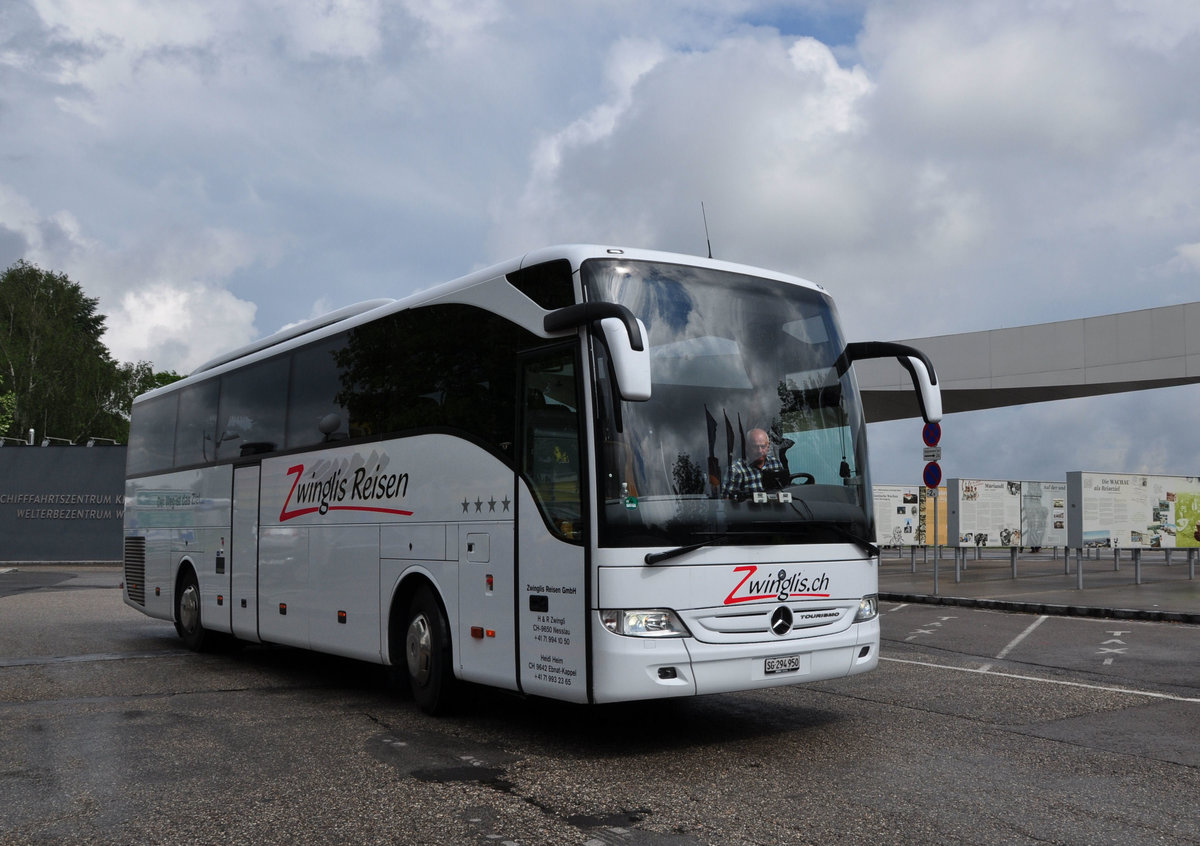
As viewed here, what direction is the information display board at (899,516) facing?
toward the camera

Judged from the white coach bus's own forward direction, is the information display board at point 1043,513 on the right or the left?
on its left

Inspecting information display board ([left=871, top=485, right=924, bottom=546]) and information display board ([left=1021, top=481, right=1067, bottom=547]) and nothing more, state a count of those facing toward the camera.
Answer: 2

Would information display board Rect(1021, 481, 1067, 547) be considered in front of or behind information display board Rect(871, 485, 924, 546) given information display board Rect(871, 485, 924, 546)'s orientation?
in front

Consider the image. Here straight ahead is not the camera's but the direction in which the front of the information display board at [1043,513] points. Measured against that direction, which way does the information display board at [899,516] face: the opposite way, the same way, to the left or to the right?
the same way

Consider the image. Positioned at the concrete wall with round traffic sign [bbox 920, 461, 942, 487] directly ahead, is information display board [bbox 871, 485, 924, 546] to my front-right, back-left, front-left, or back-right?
front-left

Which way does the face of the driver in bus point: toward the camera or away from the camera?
toward the camera

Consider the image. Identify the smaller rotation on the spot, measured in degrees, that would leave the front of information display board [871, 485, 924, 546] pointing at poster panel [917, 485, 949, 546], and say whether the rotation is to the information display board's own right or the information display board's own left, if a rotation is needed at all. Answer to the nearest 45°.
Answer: approximately 135° to the information display board's own left

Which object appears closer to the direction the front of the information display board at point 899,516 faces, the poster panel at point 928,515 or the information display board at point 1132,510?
the information display board

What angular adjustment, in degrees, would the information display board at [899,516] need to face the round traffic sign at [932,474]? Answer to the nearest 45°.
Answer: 0° — it already faces it

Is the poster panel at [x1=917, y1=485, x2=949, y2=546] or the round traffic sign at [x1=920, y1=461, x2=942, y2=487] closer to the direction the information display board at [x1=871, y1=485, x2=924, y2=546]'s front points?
the round traffic sign

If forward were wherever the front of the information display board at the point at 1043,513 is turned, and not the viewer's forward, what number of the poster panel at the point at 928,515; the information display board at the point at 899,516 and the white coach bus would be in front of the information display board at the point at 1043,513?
1

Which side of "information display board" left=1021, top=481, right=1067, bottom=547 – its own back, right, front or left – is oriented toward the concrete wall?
right

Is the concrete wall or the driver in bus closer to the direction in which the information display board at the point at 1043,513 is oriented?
the driver in bus

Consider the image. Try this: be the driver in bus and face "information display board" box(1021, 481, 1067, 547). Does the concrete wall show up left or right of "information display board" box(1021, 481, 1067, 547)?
left

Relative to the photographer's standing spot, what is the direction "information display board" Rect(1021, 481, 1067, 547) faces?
facing the viewer

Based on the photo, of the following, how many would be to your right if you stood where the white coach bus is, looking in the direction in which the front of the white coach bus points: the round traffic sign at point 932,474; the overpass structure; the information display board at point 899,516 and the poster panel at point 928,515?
0
